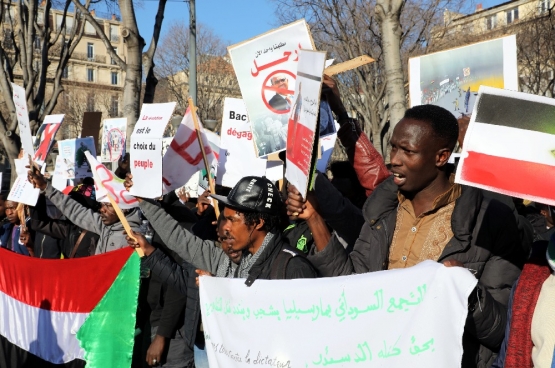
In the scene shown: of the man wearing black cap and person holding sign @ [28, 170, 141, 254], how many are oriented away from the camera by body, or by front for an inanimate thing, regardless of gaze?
0

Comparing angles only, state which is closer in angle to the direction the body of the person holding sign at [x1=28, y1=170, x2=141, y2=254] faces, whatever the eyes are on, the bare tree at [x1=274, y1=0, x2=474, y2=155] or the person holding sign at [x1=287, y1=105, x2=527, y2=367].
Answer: the person holding sign

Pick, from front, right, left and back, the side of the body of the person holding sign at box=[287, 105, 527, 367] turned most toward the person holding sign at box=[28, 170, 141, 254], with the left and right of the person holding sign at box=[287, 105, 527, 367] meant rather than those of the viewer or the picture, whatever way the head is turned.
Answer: right

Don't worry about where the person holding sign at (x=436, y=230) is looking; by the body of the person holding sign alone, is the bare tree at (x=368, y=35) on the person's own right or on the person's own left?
on the person's own right

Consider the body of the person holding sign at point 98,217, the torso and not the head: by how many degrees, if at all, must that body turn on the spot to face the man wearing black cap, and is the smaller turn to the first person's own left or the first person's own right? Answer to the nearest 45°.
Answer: approximately 45° to the first person's own left

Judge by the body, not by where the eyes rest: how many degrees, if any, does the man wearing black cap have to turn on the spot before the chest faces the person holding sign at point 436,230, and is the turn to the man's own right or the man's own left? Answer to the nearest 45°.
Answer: approximately 135° to the man's own left

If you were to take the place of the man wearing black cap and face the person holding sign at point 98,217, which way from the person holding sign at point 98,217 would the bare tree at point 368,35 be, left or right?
right

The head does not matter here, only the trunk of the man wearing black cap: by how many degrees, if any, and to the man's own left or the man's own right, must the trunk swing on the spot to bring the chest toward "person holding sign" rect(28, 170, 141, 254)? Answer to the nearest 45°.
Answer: approximately 45° to the man's own right
